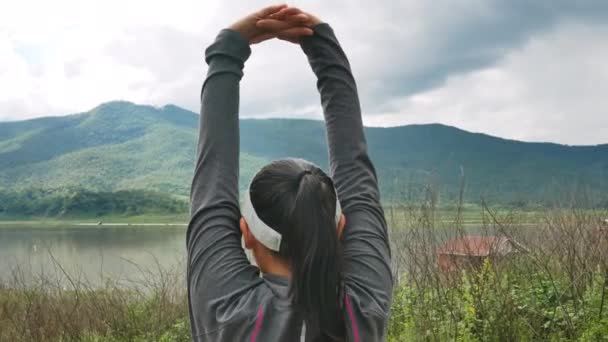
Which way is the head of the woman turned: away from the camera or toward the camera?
away from the camera

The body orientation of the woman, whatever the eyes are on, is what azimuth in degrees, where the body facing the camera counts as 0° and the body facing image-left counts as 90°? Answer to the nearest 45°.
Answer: approximately 180°
